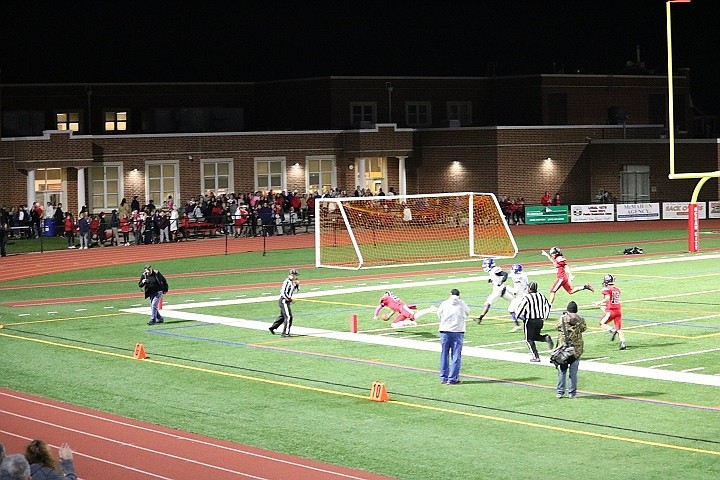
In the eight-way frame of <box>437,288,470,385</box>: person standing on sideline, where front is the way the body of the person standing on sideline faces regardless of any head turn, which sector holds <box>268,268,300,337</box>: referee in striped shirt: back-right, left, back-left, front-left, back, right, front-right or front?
front-left

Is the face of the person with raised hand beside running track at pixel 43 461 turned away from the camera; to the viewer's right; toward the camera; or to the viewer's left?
away from the camera

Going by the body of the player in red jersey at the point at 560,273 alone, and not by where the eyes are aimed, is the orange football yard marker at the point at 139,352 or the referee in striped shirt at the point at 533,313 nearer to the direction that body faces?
the orange football yard marker

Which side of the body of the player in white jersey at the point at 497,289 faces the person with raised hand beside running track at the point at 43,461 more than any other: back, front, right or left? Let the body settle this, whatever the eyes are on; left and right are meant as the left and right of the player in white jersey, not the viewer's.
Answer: left

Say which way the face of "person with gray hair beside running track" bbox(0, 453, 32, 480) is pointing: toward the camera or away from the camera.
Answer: away from the camera

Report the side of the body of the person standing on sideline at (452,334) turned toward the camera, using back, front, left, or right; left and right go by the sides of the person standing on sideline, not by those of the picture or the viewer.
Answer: back

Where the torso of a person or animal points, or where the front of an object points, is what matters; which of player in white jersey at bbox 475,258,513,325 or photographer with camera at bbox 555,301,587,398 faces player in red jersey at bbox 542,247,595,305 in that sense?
the photographer with camera

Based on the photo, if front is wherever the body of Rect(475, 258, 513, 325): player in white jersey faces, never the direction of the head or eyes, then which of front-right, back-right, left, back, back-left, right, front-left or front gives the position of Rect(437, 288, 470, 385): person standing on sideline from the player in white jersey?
left

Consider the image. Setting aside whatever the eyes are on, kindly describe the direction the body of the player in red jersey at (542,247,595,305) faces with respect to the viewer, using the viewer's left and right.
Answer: facing to the left of the viewer

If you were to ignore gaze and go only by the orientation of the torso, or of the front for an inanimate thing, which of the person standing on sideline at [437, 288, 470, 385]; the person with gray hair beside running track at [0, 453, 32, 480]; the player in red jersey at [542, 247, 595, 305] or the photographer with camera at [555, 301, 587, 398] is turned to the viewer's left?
the player in red jersey

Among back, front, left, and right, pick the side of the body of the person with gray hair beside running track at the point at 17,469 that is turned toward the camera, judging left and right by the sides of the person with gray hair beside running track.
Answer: back

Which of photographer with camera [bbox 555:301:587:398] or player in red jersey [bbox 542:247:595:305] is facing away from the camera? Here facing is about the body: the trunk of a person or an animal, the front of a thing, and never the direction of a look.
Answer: the photographer with camera

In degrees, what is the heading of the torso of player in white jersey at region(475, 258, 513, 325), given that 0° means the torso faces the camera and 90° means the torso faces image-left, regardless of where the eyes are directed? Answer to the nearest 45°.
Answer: approximately 90°

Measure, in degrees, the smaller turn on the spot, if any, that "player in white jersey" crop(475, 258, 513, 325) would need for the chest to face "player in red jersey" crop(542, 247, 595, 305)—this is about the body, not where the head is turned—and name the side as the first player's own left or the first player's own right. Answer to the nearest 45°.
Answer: approximately 135° to the first player's own right

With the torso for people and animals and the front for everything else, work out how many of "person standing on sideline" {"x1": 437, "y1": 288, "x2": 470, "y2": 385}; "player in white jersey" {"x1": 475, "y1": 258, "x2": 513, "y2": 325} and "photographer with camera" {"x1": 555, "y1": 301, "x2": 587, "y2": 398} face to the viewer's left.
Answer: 1

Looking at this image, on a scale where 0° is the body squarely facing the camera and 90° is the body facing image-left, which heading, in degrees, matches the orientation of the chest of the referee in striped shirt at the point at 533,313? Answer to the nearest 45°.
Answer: approximately 135°

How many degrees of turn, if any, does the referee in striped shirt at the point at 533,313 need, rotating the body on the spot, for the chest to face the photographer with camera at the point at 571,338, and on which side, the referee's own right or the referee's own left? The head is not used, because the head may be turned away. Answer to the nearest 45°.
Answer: approximately 135° to the referee's own left

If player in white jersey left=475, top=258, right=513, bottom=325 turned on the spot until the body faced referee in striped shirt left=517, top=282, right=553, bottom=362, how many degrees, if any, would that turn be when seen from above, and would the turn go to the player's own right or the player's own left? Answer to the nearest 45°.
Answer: approximately 90° to the player's own left
